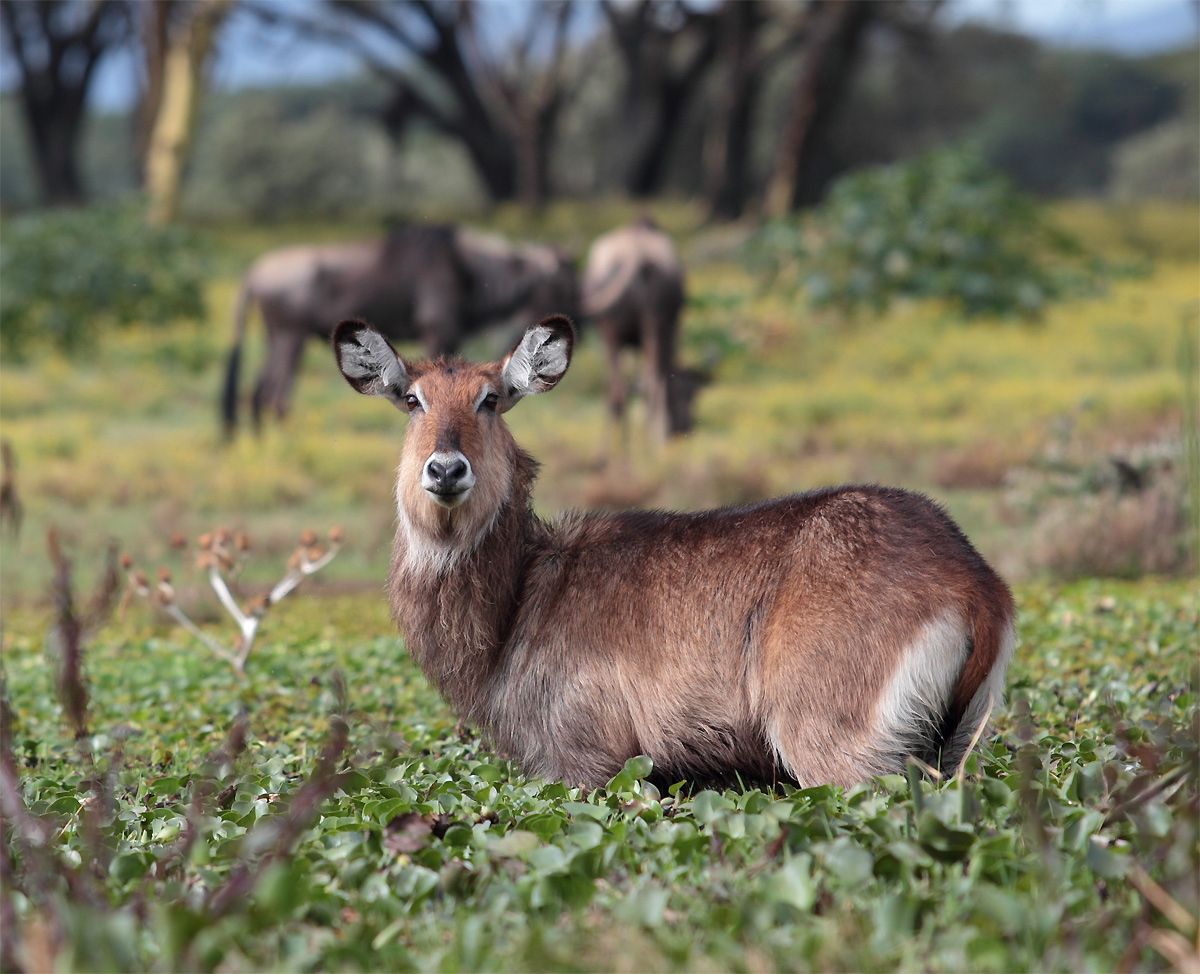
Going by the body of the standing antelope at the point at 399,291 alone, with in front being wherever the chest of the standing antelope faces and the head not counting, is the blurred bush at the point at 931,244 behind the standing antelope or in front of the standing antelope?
in front

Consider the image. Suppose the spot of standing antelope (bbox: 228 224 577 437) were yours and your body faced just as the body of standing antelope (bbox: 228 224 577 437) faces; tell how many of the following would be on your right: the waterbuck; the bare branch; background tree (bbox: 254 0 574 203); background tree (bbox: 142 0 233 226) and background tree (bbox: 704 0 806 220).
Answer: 2

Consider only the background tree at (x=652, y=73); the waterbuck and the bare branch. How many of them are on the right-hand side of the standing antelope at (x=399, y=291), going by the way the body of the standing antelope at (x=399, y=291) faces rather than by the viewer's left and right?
2

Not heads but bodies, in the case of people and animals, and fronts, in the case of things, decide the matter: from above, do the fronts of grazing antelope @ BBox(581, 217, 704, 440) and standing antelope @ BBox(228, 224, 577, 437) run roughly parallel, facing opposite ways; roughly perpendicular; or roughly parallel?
roughly perpendicular

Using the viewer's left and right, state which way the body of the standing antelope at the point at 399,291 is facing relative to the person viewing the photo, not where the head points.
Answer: facing to the right of the viewer

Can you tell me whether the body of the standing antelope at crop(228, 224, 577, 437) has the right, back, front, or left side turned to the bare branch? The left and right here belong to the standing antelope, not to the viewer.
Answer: right

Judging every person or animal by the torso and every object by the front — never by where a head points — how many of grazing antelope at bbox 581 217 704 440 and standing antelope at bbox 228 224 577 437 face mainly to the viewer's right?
1

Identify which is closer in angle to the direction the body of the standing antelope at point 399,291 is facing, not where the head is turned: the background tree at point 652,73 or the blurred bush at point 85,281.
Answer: the background tree

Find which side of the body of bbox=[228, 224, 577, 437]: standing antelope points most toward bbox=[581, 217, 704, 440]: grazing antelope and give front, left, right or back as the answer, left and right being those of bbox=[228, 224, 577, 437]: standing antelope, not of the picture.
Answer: front

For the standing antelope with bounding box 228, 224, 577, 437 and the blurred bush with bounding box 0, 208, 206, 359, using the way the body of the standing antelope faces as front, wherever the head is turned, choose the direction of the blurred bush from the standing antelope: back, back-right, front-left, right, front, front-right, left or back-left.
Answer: back-left
